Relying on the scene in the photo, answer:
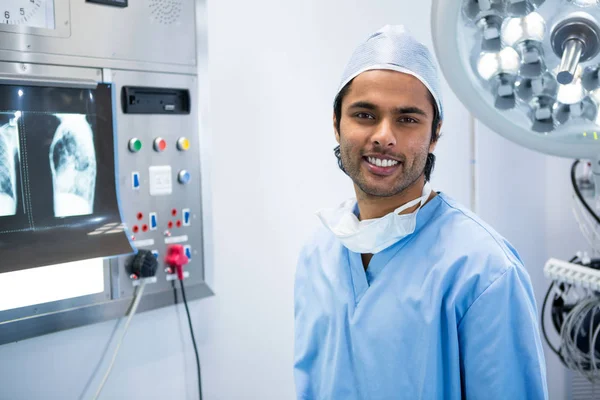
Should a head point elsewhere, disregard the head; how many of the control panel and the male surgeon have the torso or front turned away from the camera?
0

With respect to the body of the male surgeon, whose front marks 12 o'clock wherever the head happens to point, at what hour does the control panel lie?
The control panel is roughly at 2 o'clock from the male surgeon.

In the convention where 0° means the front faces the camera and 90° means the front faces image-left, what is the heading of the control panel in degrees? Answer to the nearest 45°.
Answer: approximately 315°

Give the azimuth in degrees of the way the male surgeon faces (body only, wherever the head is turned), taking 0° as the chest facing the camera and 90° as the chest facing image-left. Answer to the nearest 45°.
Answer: approximately 45°

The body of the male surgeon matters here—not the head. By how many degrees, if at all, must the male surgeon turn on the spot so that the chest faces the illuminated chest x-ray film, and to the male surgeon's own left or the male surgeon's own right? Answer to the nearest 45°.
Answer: approximately 45° to the male surgeon's own right

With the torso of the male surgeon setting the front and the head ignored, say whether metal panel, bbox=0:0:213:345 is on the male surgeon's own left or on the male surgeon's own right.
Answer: on the male surgeon's own right
